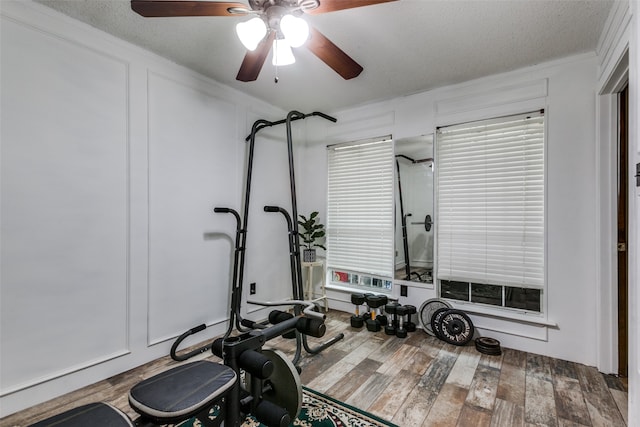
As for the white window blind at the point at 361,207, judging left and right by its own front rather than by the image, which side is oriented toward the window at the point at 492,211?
left

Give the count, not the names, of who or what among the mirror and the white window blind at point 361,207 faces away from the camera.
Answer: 0

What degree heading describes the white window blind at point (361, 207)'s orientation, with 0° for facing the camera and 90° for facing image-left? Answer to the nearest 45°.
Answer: approximately 45°

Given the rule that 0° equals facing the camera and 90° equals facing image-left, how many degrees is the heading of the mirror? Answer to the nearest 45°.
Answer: approximately 45°

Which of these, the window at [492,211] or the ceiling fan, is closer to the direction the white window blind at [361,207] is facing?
the ceiling fan

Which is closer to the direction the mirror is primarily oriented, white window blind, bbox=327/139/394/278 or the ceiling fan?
the ceiling fan

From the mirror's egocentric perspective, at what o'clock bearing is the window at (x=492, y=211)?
The window is roughly at 8 o'clock from the mirror.
